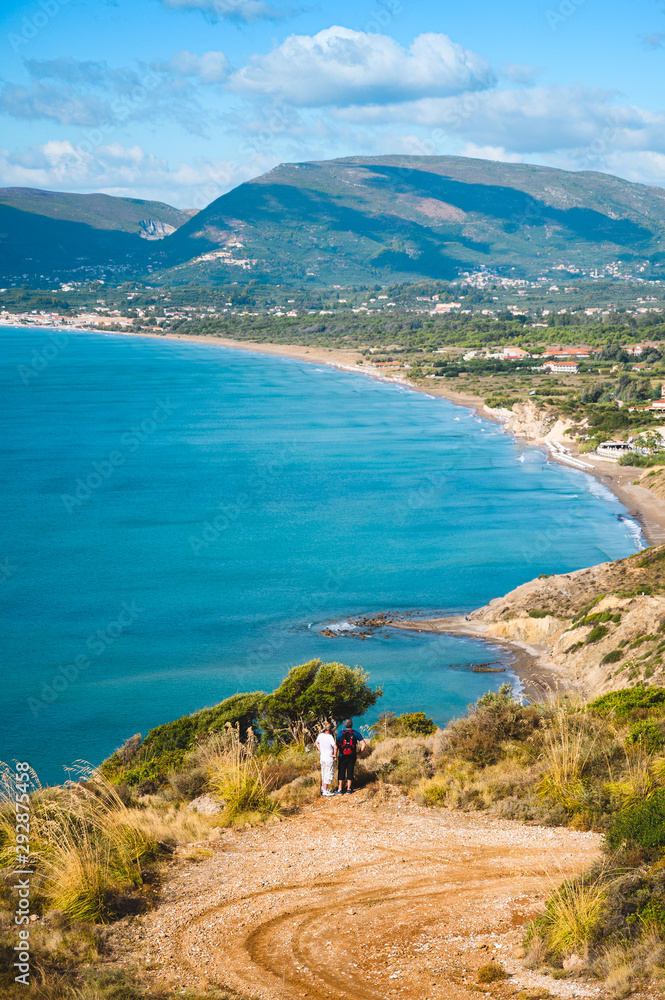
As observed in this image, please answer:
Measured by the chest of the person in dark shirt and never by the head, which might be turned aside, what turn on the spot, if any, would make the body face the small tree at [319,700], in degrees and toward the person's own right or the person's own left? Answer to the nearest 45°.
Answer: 0° — they already face it

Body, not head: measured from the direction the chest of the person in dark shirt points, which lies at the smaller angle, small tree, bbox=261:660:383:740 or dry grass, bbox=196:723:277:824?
the small tree

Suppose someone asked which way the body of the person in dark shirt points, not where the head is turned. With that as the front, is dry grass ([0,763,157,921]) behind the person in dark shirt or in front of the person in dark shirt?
behind

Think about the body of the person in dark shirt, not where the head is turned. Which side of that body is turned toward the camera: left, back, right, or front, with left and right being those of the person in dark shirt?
back

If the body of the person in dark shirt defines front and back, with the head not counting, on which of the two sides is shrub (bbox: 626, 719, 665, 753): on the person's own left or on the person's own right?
on the person's own right

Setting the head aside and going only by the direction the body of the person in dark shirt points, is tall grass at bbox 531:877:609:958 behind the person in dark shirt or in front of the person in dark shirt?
behind

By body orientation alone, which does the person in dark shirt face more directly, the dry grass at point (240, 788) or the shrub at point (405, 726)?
the shrub
